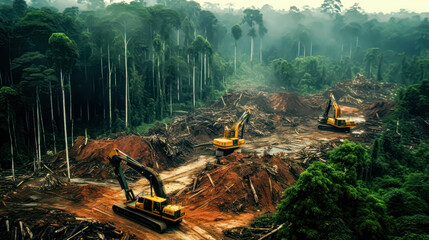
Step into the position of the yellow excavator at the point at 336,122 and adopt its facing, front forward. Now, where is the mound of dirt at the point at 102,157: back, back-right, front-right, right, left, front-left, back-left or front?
front-left

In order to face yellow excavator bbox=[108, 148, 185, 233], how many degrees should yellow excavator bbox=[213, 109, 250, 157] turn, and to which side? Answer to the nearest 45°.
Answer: approximately 135° to its right

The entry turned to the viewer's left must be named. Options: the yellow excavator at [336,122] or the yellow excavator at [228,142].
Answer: the yellow excavator at [336,122]

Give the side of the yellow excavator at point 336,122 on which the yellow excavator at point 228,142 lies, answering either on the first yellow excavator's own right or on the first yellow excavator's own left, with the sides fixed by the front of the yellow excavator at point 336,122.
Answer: on the first yellow excavator's own left

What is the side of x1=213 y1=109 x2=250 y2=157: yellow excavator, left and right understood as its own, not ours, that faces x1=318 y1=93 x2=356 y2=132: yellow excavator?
front

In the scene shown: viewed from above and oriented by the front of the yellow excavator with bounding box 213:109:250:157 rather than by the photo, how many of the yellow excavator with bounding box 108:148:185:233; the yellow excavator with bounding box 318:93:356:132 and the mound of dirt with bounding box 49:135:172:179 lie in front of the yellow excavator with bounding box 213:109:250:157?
1

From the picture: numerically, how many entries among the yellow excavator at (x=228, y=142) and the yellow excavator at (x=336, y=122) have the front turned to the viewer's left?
1

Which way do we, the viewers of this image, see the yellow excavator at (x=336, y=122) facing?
facing to the left of the viewer

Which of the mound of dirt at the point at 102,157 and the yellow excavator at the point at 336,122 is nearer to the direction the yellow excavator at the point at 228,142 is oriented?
the yellow excavator

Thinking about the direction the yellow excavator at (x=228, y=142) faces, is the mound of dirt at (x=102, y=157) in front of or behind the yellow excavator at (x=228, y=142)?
behind

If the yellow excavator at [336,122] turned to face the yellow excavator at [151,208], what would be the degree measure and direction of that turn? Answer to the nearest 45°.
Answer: approximately 90° to its left

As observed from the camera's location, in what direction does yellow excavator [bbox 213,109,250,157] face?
facing away from the viewer and to the right of the viewer
